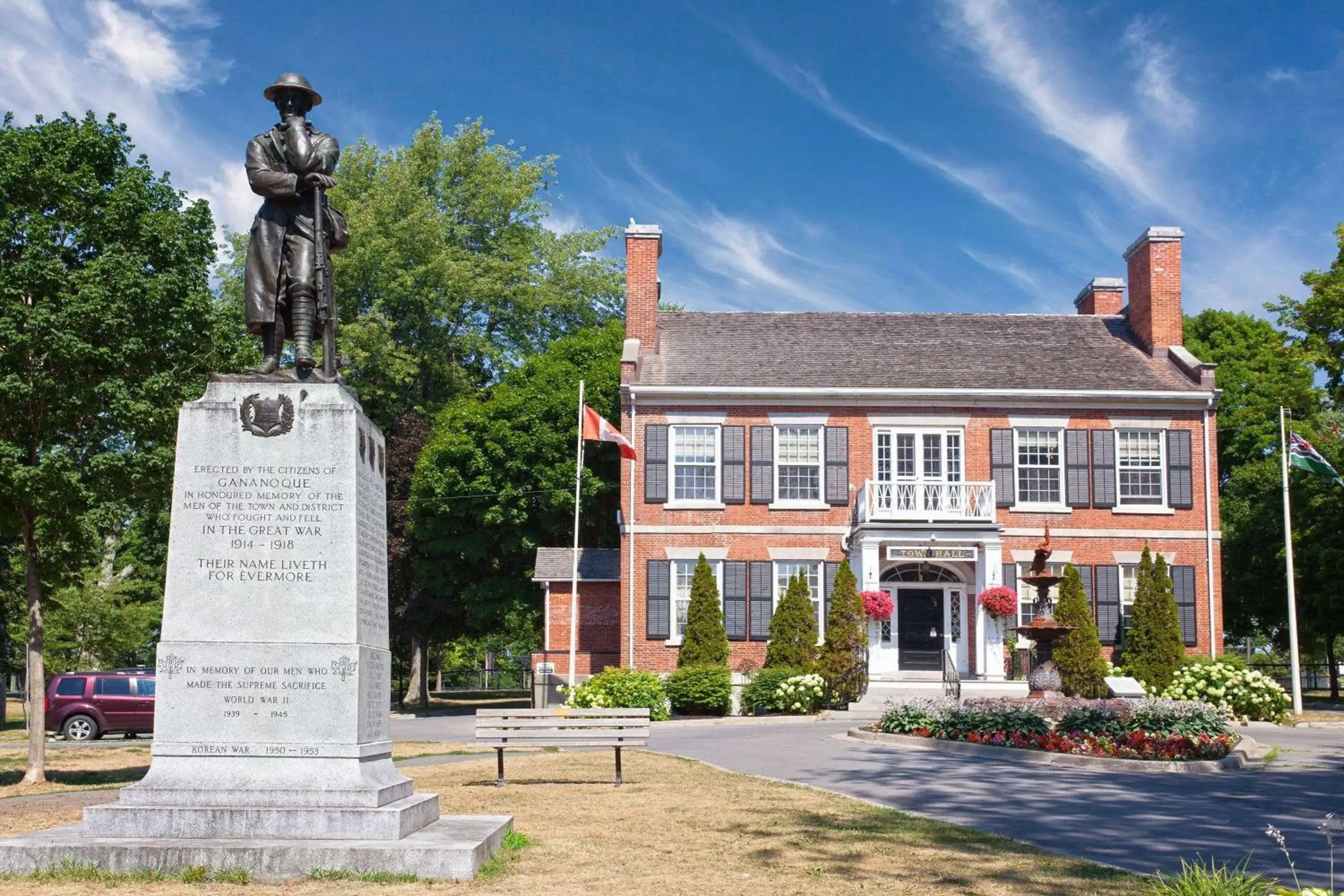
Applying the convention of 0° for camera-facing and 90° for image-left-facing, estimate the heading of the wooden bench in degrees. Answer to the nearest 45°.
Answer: approximately 0°

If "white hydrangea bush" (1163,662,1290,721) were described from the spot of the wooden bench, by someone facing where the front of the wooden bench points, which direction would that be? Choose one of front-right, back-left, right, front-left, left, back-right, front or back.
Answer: back-left

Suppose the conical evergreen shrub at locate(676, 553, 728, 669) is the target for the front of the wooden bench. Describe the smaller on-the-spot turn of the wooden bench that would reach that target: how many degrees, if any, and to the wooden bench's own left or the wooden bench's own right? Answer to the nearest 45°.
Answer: approximately 180°

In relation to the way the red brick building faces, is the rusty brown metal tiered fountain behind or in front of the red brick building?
in front

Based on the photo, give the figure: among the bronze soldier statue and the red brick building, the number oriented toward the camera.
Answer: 2

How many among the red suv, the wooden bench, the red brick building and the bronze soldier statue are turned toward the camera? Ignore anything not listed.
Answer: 3

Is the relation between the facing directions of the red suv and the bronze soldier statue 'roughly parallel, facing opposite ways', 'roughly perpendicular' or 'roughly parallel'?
roughly perpendicular

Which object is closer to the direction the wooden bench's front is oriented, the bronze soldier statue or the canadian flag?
the bronze soldier statue

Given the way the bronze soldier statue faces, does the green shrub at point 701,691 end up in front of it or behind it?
behind

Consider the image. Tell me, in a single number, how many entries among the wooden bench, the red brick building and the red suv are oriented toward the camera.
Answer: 2

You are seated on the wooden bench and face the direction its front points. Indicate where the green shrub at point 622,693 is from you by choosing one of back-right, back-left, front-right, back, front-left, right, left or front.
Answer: back
